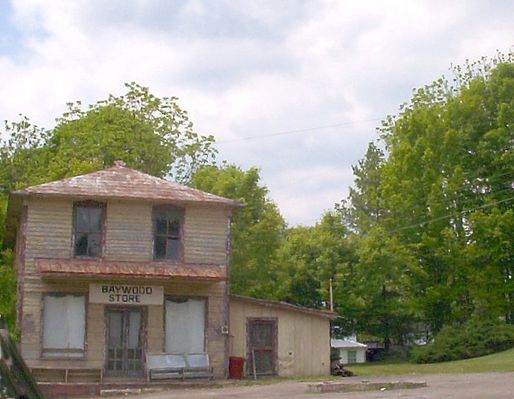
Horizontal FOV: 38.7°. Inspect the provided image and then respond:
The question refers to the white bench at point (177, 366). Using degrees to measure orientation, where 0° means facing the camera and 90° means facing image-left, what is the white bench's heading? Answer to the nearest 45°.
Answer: approximately 0°

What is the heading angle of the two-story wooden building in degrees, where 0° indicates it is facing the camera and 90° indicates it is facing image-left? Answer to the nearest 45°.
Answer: approximately 0°

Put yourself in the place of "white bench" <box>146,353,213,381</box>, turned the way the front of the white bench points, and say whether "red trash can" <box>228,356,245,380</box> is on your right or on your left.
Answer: on your left

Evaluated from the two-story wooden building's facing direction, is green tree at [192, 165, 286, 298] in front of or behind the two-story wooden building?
behind

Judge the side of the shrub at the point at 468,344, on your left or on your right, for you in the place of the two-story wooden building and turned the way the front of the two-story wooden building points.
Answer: on your left
